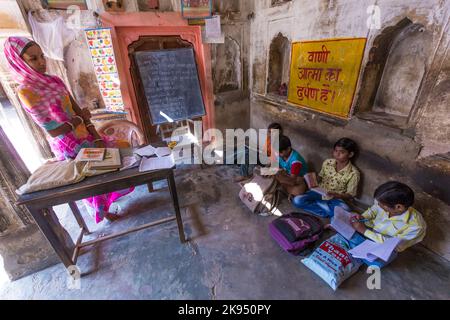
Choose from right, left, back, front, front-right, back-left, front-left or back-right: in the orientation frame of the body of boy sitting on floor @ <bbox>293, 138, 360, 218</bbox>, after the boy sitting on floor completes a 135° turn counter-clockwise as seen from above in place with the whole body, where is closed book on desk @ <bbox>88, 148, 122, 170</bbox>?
back-right

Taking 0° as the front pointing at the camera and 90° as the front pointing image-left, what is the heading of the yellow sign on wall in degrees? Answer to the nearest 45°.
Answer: approximately 45°

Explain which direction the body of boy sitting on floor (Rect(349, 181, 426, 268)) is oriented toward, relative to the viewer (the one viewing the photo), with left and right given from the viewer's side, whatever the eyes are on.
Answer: facing the viewer and to the left of the viewer

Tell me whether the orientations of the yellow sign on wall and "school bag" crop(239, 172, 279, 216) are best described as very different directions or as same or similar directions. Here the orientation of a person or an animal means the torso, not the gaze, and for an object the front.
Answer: same or similar directions

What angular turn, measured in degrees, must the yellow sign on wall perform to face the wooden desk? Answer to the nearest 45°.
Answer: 0° — it already faces it

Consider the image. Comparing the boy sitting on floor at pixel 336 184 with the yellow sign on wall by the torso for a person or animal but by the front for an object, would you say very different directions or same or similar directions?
same or similar directions

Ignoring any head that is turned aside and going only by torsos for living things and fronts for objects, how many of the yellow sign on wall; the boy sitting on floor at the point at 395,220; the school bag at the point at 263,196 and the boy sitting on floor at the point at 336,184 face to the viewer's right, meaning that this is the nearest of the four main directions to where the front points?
0

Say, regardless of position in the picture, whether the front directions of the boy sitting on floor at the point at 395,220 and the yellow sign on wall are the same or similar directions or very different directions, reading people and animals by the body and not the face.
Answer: same or similar directions

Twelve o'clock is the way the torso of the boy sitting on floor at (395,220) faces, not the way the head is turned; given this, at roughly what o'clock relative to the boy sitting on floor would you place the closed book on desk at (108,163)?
The closed book on desk is roughly at 12 o'clock from the boy sitting on floor.

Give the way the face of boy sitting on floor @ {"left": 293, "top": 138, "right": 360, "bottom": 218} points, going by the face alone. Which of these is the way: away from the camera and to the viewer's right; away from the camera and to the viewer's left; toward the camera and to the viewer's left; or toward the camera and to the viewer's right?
toward the camera and to the viewer's left

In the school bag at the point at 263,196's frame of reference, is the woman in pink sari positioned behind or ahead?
ahead

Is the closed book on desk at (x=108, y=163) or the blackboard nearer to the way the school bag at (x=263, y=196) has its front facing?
the closed book on desk

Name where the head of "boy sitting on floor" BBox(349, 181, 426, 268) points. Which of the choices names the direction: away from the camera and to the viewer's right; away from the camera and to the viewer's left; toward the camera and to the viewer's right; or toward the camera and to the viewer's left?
toward the camera and to the viewer's left

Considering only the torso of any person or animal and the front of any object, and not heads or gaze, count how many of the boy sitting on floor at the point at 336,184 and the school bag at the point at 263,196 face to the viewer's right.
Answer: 0

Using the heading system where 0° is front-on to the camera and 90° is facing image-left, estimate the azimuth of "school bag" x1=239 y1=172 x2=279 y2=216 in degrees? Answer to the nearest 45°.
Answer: approximately 45°

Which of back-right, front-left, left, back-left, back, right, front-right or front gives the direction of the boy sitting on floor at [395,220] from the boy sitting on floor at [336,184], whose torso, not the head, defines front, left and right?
left
